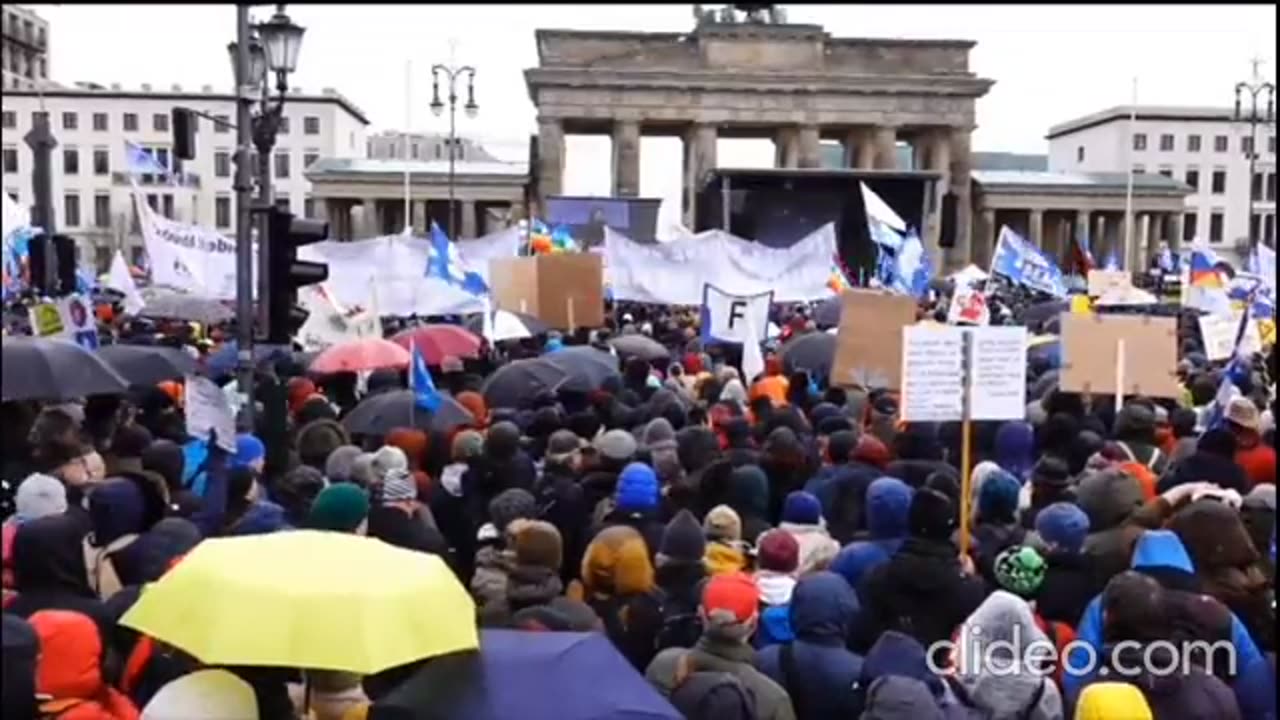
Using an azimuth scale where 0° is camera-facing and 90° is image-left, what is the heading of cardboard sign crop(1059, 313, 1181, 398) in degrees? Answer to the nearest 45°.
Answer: approximately 180°

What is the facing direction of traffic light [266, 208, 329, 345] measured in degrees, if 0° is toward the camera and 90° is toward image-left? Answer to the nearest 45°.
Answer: approximately 270°

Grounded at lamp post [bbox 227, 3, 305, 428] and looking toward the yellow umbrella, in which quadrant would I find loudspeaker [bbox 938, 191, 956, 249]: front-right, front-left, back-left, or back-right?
back-left

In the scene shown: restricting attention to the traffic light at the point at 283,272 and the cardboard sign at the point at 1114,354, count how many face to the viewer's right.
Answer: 1

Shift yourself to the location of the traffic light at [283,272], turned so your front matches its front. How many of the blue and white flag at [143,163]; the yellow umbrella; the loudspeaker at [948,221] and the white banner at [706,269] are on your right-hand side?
1

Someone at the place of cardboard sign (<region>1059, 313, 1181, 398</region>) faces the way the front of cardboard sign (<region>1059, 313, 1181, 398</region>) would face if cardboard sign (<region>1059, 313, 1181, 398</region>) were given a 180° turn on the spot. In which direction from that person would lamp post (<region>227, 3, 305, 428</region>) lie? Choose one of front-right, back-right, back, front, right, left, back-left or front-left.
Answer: right

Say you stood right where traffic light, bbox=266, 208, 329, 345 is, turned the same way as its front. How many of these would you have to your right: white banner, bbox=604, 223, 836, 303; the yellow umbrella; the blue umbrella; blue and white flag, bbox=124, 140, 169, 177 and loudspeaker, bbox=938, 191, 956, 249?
2

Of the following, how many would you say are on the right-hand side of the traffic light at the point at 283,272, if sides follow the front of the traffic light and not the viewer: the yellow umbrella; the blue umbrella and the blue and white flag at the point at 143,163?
2

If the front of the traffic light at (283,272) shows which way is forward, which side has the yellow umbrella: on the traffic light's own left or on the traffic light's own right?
on the traffic light's own right

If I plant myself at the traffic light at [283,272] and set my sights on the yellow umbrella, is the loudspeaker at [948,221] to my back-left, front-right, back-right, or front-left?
back-left

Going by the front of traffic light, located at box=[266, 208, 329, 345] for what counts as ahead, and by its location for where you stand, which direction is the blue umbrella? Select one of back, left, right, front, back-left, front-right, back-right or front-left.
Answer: right

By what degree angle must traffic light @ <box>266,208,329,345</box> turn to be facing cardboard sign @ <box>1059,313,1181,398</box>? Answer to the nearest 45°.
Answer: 0° — it already faces it

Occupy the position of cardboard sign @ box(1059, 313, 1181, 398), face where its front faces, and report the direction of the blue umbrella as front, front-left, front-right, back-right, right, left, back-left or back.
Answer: back

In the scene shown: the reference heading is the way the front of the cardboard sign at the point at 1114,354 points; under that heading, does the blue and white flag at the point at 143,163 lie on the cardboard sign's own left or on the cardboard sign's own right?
on the cardboard sign's own left

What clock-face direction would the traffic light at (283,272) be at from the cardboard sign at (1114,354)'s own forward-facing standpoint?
The traffic light is roughly at 8 o'clock from the cardboard sign.

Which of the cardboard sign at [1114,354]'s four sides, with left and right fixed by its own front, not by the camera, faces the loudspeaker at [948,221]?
front

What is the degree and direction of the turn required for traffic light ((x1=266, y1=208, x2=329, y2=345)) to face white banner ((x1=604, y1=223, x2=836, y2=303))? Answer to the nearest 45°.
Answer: approximately 45° to its left

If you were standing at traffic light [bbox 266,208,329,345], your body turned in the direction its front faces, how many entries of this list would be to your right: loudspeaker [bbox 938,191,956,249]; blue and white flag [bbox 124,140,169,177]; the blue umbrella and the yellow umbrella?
2
